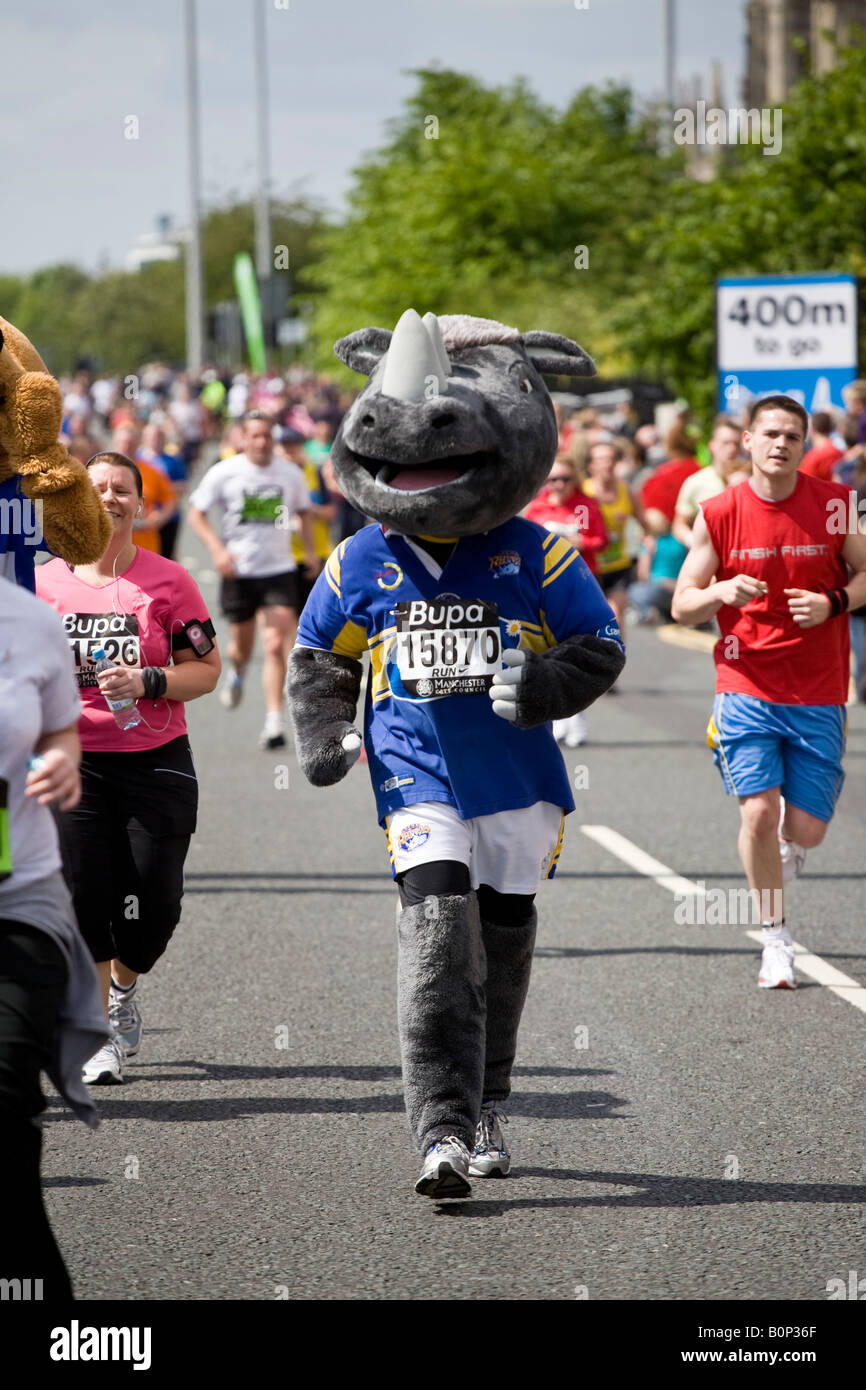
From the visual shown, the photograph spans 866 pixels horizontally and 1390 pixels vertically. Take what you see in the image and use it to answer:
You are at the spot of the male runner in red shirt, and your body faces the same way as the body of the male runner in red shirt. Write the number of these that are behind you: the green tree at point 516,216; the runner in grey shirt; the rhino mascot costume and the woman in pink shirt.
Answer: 1

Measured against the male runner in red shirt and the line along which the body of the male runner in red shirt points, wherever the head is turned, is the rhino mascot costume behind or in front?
in front

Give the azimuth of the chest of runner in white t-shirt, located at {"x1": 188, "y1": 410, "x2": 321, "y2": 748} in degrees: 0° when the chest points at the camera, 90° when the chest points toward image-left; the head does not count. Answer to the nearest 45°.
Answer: approximately 0°

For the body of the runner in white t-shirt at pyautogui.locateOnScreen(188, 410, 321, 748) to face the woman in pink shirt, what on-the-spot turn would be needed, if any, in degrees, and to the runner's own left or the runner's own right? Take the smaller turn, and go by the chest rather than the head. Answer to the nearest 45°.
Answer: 0° — they already face them

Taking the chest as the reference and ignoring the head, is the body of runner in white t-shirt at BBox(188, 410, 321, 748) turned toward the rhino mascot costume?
yes

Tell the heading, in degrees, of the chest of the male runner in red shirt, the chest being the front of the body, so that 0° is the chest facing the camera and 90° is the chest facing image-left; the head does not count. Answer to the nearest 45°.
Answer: approximately 0°

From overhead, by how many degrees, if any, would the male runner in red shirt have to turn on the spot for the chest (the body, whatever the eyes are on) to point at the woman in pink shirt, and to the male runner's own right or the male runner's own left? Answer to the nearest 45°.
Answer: approximately 45° to the male runner's own right

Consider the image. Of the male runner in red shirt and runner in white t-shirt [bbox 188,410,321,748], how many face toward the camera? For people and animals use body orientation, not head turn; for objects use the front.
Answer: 2

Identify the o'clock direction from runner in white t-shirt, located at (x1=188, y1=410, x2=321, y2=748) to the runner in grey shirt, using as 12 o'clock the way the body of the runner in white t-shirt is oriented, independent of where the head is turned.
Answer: The runner in grey shirt is roughly at 12 o'clock from the runner in white t-shirt.
